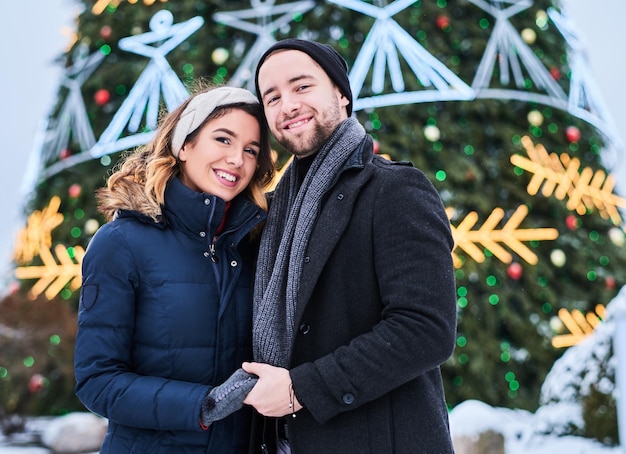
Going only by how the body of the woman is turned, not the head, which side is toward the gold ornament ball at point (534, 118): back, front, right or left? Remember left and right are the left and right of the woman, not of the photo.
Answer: left

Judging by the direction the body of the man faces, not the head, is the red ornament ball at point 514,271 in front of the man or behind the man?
behind

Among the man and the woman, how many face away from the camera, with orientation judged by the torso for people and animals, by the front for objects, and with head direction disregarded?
0

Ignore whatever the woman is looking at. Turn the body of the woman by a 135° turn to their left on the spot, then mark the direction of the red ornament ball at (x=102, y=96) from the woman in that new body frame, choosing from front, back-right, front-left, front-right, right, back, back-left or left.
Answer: front

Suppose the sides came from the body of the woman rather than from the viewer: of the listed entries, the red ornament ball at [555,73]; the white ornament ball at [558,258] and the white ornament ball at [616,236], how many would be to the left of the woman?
3

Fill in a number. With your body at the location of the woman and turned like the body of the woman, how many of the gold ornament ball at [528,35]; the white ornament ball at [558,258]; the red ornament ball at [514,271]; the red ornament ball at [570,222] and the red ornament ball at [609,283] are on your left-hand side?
5

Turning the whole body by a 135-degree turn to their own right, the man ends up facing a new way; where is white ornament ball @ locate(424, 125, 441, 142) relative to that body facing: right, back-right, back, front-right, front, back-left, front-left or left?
front

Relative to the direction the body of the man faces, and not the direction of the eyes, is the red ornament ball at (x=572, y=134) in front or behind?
behind

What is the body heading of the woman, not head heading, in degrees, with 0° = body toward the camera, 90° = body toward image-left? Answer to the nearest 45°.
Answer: approximately 315°

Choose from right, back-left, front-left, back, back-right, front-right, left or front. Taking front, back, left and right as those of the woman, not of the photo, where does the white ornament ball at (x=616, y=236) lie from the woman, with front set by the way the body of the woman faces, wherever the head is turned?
left

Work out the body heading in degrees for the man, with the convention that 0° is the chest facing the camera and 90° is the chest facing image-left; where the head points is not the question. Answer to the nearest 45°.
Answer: approximately 45°
